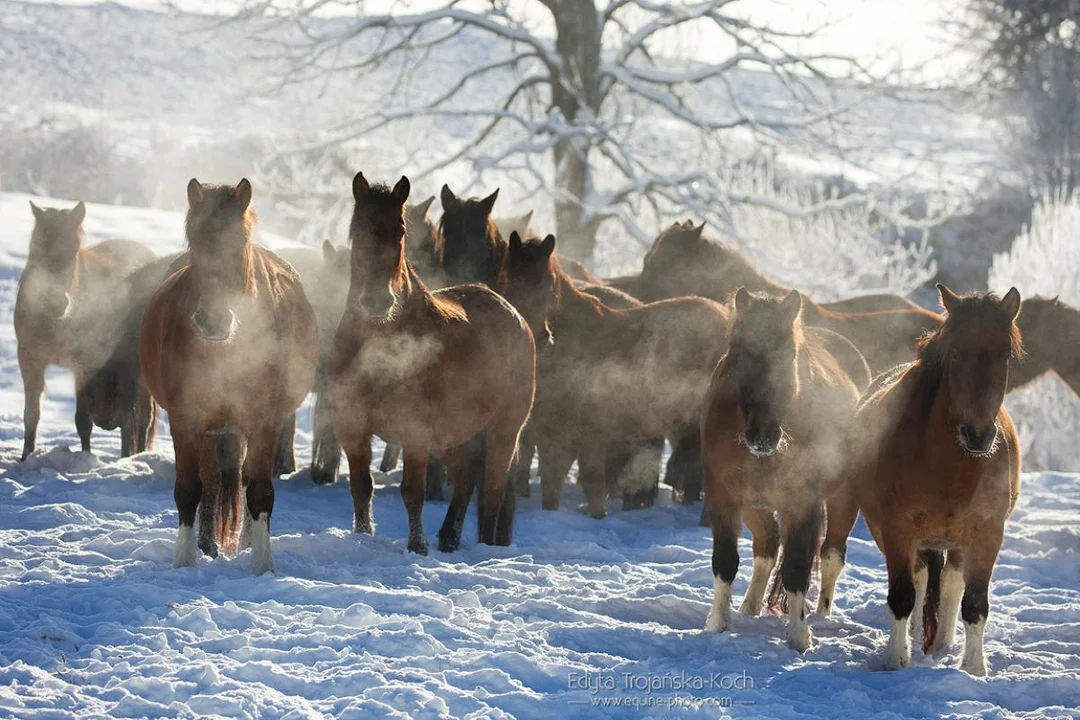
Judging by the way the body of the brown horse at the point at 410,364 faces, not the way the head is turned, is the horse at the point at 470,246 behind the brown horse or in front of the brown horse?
behind

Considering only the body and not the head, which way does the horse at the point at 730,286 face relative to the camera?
to the viewer's left

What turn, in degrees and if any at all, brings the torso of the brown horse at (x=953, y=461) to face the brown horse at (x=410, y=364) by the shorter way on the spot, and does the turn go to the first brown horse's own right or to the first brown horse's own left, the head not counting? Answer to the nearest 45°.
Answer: approximately 90° to the first brown horse's own right

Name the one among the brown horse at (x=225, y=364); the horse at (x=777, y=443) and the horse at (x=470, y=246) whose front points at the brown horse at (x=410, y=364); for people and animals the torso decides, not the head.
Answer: the horse at (x=470, y=246)

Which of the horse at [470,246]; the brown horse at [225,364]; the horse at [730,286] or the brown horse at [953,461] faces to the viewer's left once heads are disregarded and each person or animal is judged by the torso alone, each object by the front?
the horse at [730,286]

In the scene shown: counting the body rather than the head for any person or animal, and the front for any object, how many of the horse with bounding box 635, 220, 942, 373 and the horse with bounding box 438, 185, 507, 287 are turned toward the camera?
1

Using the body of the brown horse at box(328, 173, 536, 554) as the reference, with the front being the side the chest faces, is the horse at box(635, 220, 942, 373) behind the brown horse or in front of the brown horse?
behind

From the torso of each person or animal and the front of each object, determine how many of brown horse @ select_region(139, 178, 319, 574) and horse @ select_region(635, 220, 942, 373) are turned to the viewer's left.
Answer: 1

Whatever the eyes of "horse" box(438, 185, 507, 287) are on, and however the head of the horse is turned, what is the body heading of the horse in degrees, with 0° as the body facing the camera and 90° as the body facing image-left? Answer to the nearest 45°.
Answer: approximately 0°

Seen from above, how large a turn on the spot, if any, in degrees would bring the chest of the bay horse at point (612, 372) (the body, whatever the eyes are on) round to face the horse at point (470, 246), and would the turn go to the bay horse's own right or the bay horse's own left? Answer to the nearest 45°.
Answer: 0° — it already faces it
